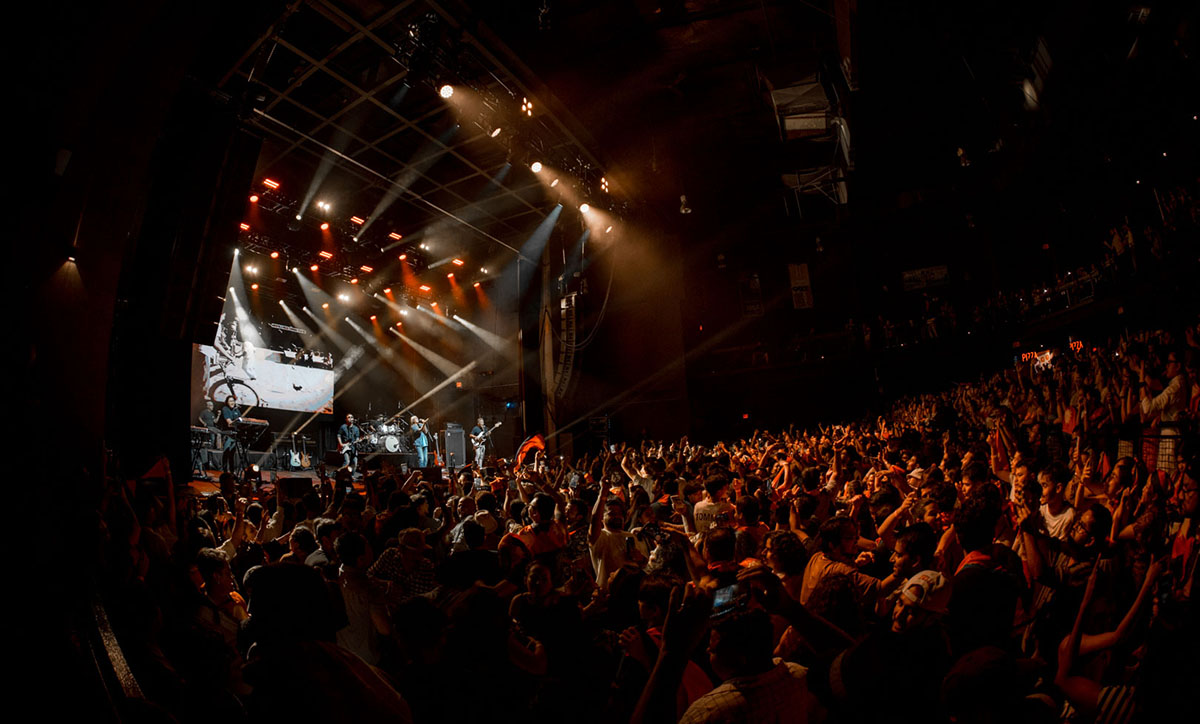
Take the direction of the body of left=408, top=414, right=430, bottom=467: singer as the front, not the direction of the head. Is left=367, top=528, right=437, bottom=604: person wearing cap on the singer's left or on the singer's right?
on the singer's right

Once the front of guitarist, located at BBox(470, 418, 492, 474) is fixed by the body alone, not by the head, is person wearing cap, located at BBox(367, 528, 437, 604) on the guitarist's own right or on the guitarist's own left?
on the guitarist's own right

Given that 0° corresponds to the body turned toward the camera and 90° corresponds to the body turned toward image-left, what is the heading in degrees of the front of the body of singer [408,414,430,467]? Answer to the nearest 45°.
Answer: approximately 315°

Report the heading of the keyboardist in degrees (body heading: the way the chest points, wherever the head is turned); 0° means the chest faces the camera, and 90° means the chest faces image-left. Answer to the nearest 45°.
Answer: approximately 315°

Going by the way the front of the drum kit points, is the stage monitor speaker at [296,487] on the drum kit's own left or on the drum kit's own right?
on the drum kit's own right

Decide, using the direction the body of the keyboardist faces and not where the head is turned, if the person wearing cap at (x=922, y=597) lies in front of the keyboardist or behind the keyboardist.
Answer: in front

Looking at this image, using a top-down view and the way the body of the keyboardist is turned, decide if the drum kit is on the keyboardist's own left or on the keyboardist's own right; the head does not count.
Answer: on the keyboardist's own left

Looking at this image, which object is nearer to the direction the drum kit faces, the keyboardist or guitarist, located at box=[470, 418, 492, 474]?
the guitarist

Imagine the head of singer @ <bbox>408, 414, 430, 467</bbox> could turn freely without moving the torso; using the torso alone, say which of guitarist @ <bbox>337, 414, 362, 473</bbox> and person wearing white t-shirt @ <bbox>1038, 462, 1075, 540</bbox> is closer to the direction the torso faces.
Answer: the person wearing white t-shirt
